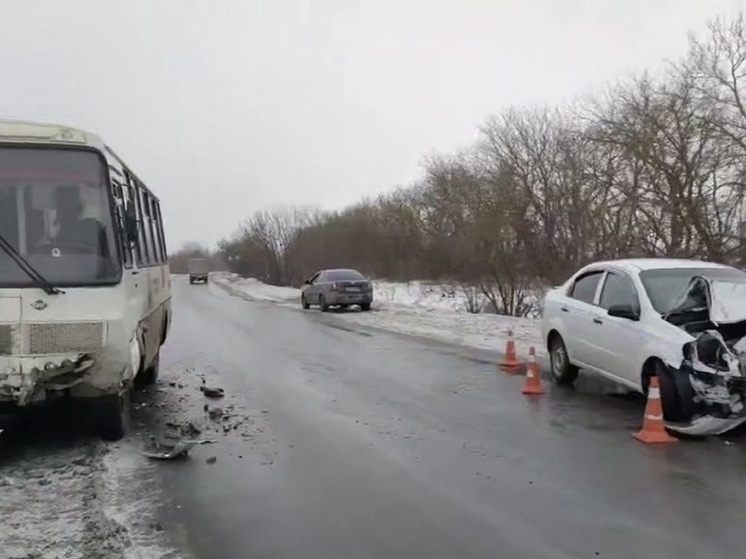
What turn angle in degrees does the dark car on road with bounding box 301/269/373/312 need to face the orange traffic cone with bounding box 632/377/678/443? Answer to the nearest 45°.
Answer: approximately 135° to its left

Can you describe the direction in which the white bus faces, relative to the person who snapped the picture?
facing the viewer

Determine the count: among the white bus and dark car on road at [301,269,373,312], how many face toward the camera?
1

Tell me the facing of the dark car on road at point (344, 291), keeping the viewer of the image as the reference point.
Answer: facing away from the viewer and to the left of the viewer

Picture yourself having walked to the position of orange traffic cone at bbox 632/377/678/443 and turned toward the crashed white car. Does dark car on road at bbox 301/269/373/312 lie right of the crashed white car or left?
left

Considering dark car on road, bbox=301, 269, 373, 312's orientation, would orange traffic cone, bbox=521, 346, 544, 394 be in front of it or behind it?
behind

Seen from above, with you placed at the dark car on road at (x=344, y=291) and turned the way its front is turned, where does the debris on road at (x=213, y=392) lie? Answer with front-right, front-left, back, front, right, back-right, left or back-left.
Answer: back-left

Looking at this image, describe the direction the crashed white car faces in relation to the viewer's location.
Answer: facing the viewer and to the right of the viewer

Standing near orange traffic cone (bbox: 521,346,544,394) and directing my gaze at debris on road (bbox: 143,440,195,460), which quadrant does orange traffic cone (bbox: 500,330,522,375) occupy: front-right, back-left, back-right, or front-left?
back-right

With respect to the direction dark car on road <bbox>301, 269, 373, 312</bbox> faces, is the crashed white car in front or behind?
behind
